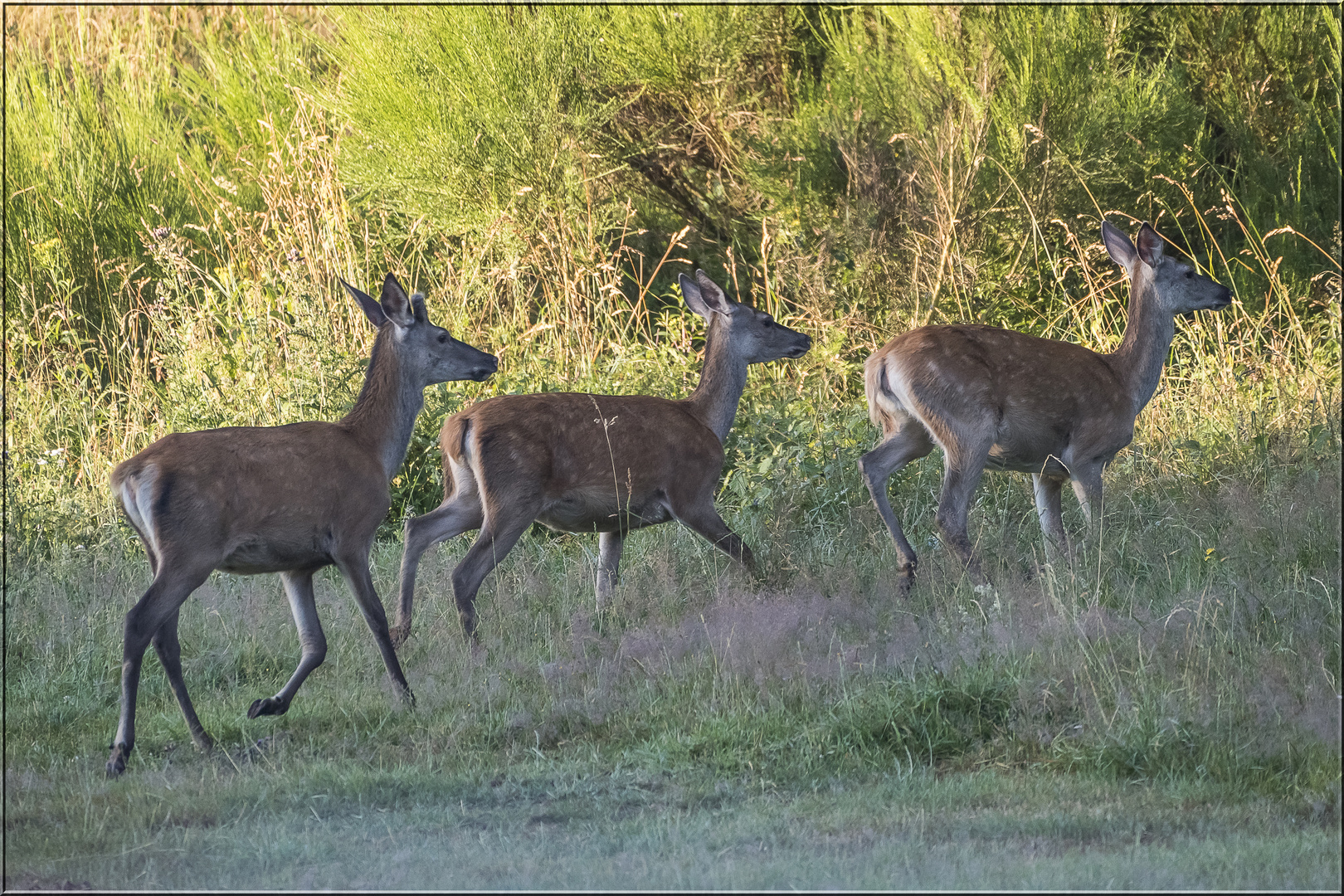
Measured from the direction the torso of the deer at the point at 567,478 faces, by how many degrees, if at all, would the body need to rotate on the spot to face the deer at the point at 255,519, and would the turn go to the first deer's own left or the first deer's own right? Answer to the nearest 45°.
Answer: approximately 135° to the first deer's own right

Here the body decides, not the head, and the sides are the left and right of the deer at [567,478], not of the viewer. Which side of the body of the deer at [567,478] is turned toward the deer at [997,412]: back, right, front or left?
front

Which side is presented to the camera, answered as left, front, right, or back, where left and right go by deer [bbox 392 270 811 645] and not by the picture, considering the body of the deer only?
right

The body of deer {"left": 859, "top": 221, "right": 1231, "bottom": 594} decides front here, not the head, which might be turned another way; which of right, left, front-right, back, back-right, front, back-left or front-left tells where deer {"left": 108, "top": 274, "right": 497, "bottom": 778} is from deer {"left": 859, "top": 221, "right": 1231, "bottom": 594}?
back-right

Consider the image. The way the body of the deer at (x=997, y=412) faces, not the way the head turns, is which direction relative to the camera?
to the viewer's right

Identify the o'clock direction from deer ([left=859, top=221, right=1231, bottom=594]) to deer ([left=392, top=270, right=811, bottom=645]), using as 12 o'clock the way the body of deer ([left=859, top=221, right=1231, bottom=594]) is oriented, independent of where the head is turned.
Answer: deer ([left=392, top=270, right=811, bottom=645]) is roughly at 5 o'clock from deer ([left=859, top=221, right=1231, bottom=594]).

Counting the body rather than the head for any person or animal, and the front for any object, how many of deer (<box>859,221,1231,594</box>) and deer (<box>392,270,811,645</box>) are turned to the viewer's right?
2
